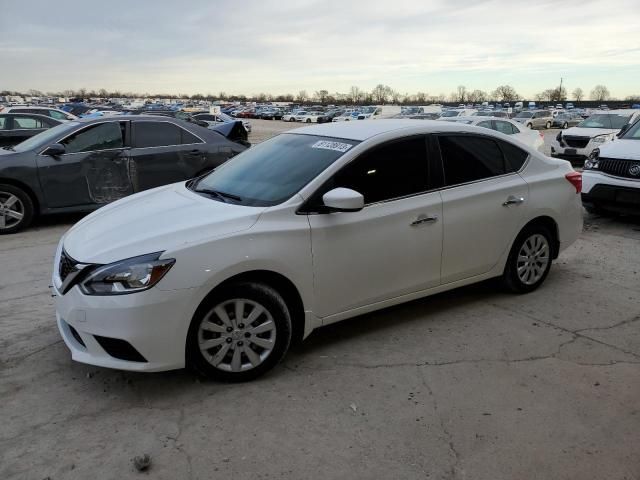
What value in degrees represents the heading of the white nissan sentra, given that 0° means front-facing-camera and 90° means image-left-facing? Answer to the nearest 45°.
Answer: approximately 45°

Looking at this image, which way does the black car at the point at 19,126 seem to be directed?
to the viewer's left

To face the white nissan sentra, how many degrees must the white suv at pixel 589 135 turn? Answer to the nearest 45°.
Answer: approximately 45° to its left

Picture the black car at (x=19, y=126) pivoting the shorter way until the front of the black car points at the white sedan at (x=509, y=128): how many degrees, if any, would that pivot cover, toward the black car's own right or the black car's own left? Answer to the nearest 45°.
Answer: approximately 180°

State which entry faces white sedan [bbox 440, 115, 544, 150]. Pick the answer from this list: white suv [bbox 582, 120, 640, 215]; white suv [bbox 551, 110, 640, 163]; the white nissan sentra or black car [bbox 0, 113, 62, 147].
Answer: white suv [bbox 551, 110, 640, 163]

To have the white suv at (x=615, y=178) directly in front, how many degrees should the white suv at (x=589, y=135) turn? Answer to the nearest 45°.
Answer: approximately 45° to its left

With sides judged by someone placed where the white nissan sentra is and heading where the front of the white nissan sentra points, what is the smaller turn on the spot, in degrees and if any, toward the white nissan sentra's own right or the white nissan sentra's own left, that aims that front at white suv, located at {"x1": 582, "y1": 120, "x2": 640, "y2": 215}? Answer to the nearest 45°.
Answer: approximately 180°

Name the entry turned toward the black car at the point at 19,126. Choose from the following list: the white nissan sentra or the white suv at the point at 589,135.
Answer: the white suv

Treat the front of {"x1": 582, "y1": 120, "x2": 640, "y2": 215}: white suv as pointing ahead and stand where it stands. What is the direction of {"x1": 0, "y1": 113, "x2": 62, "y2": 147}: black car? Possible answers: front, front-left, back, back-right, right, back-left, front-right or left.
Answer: front-right

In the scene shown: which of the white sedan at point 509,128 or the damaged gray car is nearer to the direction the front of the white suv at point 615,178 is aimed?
the damaged gray car

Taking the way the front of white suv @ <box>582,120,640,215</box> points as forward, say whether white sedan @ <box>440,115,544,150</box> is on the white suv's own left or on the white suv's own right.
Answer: on the white suv's own right
